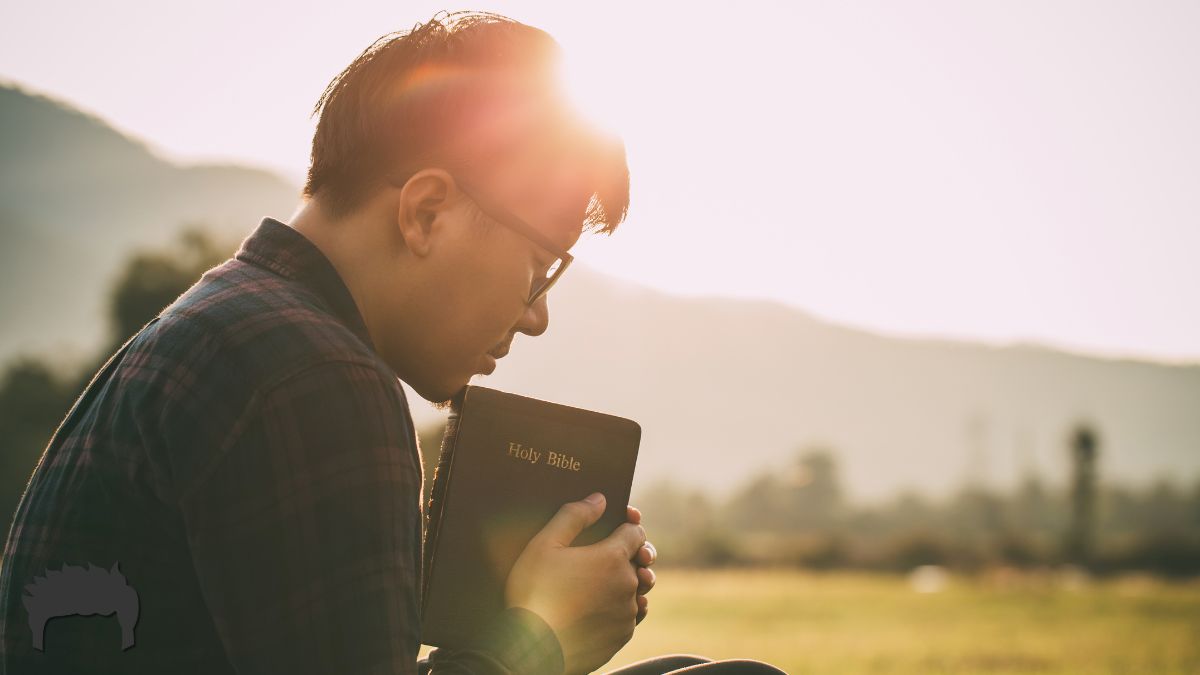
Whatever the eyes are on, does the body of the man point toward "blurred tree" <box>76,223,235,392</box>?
no

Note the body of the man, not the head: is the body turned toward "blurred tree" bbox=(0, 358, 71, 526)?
no

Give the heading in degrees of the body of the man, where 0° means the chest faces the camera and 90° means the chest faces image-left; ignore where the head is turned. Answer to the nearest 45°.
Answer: approximately 270°

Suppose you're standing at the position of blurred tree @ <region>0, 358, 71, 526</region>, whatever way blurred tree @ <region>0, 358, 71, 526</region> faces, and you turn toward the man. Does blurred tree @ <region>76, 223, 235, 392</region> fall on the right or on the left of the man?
left

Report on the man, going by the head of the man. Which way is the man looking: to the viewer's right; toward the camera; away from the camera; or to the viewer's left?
to the viewer's right

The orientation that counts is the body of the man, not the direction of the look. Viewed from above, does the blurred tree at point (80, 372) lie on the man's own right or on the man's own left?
on the man's own left
